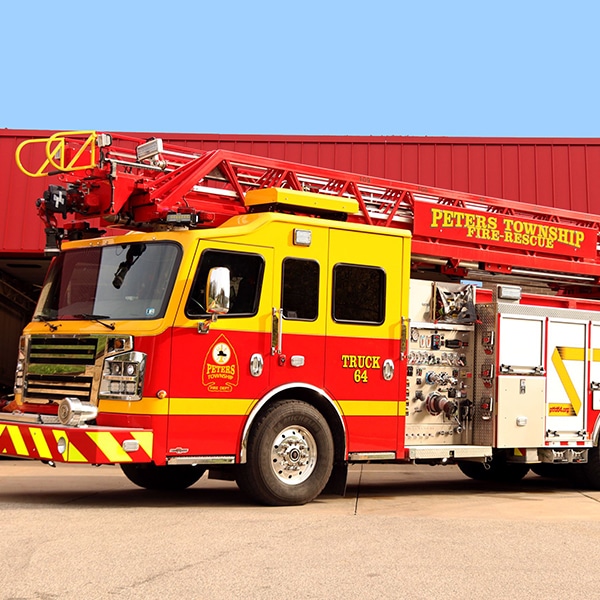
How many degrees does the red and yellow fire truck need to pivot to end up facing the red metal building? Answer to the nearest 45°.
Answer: approximately 135° to its right

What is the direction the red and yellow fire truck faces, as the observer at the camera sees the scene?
facing the viewer and to the left of the viewer
